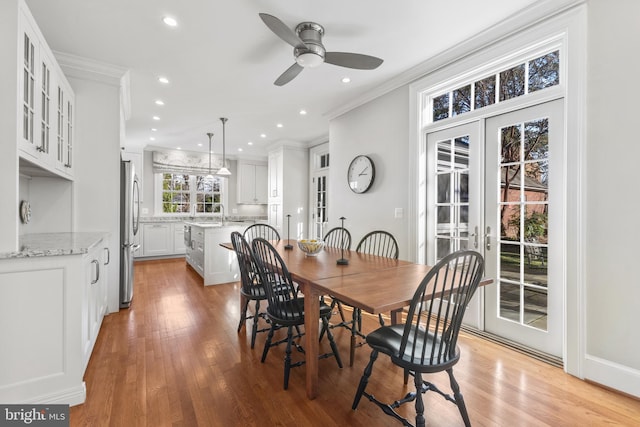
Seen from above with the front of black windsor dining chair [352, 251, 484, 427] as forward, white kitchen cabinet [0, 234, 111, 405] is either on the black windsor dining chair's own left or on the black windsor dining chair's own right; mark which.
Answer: on the black windsor dining chair's own left

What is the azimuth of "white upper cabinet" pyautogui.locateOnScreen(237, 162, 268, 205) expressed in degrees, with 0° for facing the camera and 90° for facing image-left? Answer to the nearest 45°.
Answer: approximately 0°

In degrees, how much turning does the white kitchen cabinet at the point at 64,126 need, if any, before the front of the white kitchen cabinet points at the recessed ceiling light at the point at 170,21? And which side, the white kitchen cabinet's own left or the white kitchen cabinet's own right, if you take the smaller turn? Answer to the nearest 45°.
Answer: approximately 45° to the white kitchen cabinet's own right

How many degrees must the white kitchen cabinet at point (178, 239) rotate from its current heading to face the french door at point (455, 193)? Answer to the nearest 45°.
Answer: approximately 45° to its left

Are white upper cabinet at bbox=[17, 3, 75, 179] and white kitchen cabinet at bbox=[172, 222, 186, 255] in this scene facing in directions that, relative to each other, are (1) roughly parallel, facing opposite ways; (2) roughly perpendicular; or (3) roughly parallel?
roughly perpendicular

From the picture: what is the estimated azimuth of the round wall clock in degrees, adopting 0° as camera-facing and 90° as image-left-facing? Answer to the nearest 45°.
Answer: approximately 45°

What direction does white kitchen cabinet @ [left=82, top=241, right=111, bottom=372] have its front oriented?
to the viewer's right

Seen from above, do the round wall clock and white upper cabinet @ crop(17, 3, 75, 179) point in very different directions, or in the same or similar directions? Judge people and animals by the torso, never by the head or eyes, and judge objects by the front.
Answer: very different directions

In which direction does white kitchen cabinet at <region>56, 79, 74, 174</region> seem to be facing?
to the viewer's right

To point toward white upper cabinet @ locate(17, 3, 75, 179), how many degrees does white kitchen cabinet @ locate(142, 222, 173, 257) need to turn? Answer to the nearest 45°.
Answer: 0° — it already faces it
